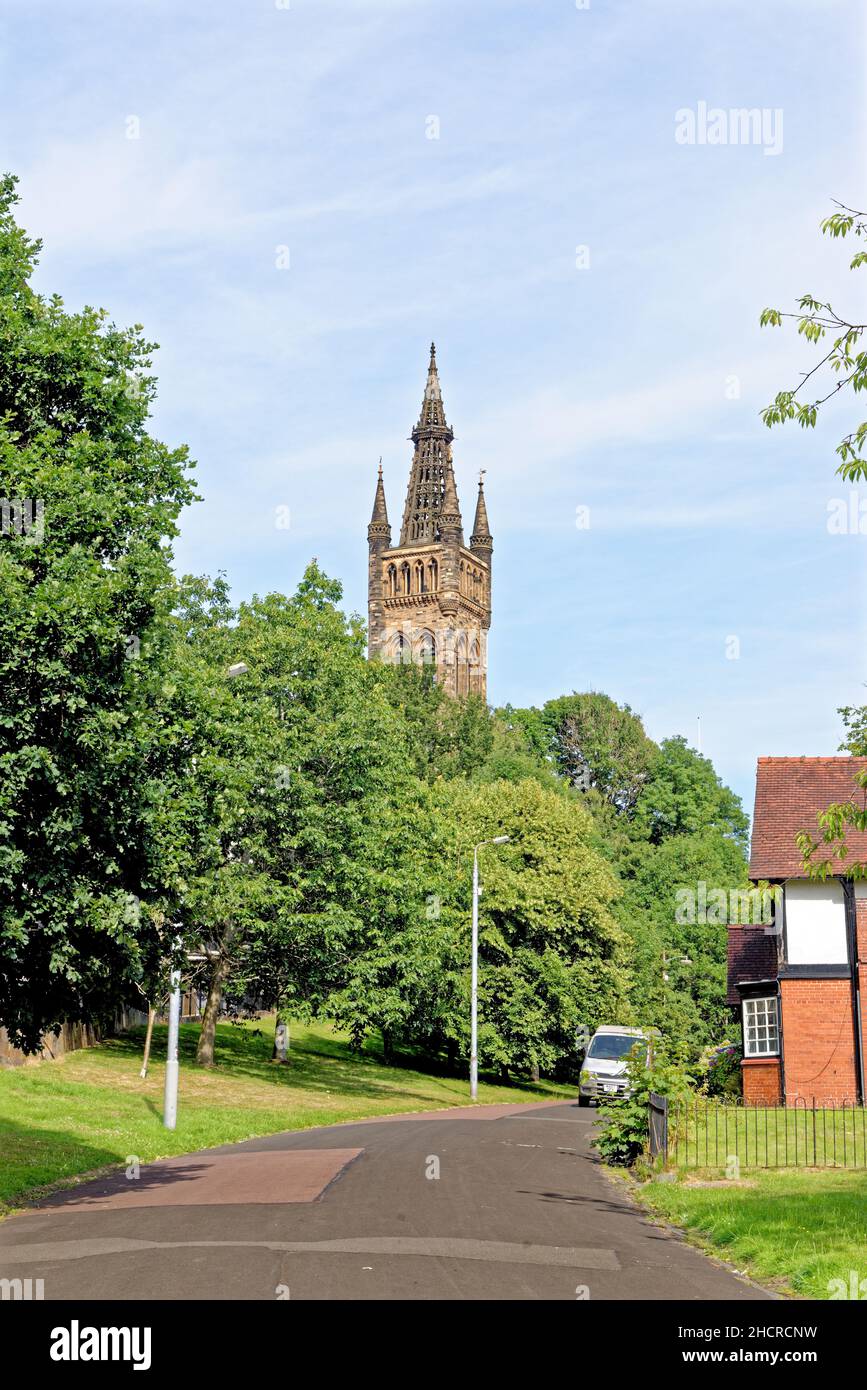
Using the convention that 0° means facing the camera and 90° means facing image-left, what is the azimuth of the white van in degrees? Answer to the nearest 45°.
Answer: approximately 0°

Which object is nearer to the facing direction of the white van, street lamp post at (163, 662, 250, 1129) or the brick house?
the street lamp post

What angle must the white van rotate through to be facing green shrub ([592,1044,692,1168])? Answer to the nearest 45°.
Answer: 0° — it already faces it

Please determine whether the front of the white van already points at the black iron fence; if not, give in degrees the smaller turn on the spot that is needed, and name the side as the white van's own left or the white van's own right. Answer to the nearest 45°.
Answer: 0° — it already faces it

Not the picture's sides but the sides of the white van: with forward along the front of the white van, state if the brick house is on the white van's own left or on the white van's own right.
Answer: on the white van's own left
